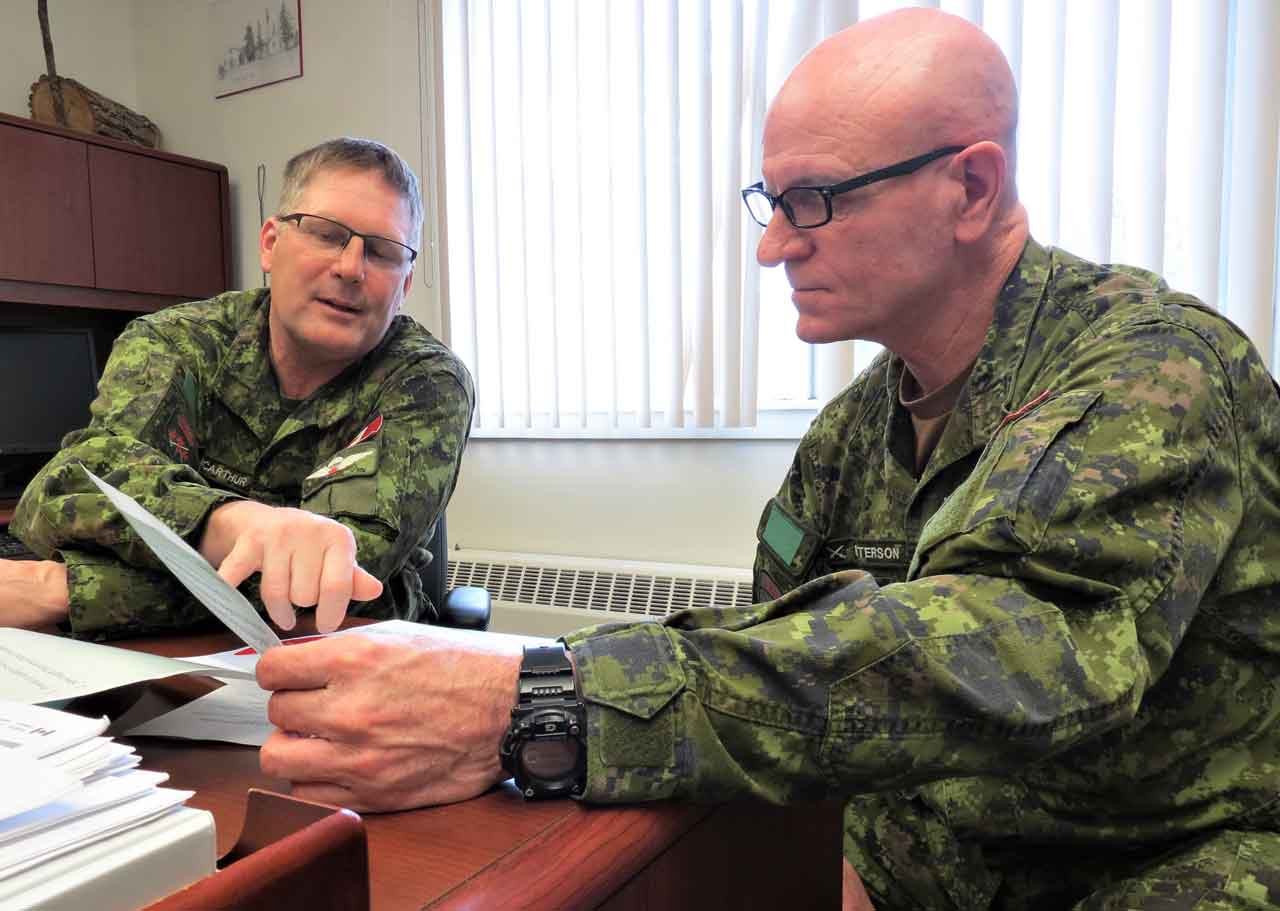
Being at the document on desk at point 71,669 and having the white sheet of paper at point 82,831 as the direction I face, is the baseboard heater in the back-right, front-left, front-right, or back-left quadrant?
back-left

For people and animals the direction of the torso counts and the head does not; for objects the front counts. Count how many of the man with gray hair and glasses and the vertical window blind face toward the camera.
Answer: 2

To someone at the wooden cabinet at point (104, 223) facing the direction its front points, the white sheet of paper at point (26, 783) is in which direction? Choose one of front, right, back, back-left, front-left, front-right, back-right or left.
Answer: front-right

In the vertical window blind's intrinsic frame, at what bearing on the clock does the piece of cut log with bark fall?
The piece of cut log with bark is roughly at 3 o'clock from the vertical window blind.

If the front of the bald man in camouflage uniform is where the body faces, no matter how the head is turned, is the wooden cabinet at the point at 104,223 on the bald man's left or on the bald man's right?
on the bald man's right

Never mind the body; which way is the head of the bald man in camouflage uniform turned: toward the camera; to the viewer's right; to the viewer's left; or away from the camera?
to the viewer's left

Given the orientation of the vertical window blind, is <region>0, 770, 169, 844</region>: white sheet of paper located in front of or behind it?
in front

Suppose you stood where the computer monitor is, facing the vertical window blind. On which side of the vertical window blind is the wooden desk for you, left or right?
right

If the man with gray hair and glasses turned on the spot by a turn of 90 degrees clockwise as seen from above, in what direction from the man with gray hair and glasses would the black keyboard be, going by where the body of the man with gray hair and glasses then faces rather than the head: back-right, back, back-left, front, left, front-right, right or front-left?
front-right

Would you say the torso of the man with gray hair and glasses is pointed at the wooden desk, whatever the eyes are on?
yes

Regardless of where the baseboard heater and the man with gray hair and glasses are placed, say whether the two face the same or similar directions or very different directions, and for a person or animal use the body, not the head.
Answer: same or similar directions

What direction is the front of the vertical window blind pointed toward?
toward the camera

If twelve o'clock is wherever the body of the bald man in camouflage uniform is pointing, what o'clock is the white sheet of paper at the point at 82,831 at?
The white sheet of paper is roughly at 12 o'clock from the bald man in camouflage uniform.

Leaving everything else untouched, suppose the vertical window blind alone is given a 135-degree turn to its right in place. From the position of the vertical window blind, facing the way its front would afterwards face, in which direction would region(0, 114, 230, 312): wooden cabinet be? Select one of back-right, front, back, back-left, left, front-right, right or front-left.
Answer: front-left

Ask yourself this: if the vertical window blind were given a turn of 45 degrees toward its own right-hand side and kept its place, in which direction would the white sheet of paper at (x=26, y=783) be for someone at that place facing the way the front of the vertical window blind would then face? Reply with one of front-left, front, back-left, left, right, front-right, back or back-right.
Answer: front-left

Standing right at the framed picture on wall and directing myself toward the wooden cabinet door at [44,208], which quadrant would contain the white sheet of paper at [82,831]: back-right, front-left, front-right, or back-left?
front-left

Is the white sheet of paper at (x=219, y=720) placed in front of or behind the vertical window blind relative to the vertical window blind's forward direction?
in front
